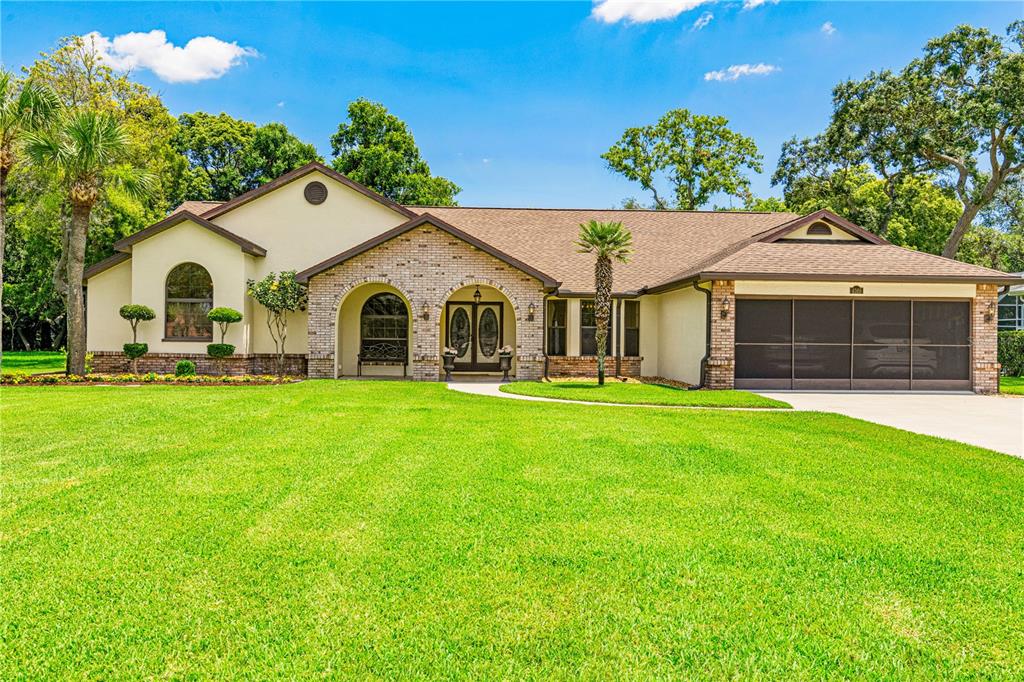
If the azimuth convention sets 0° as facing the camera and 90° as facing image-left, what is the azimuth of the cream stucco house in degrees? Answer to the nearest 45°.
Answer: approximately 0°

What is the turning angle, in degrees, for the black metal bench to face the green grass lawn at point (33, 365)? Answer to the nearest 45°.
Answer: approximately 135° to its right

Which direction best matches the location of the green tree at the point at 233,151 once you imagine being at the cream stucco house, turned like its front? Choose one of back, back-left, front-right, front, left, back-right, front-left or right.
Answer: back-right

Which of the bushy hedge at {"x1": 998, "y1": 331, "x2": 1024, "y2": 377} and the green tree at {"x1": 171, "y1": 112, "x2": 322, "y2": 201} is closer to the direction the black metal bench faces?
the bushy hedge

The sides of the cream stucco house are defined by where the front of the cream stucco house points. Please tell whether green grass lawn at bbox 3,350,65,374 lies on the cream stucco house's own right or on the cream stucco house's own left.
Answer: on the cream stucco house's own right

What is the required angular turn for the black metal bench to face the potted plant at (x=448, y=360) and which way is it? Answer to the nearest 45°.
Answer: approximately 45° to its left

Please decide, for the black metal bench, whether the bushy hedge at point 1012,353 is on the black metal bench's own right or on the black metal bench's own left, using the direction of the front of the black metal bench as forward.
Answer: on the black metal bench's own left

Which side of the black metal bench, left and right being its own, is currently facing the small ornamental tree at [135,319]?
right

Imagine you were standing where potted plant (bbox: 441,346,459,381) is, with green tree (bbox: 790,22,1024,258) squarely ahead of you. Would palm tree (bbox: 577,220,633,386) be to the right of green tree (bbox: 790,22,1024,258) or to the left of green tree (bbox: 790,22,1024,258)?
right

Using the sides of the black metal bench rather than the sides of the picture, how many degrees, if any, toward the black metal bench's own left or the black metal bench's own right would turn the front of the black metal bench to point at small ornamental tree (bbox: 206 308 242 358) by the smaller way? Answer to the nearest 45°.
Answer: approximately 90° to the black metal bench's own right

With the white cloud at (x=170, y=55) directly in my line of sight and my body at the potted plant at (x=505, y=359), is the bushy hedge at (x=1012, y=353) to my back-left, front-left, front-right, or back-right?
back-right
